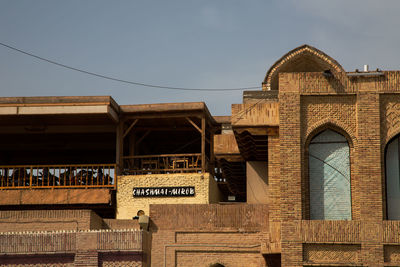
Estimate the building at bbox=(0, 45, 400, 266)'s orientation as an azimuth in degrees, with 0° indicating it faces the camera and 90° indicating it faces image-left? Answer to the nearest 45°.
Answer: approximately 0°
